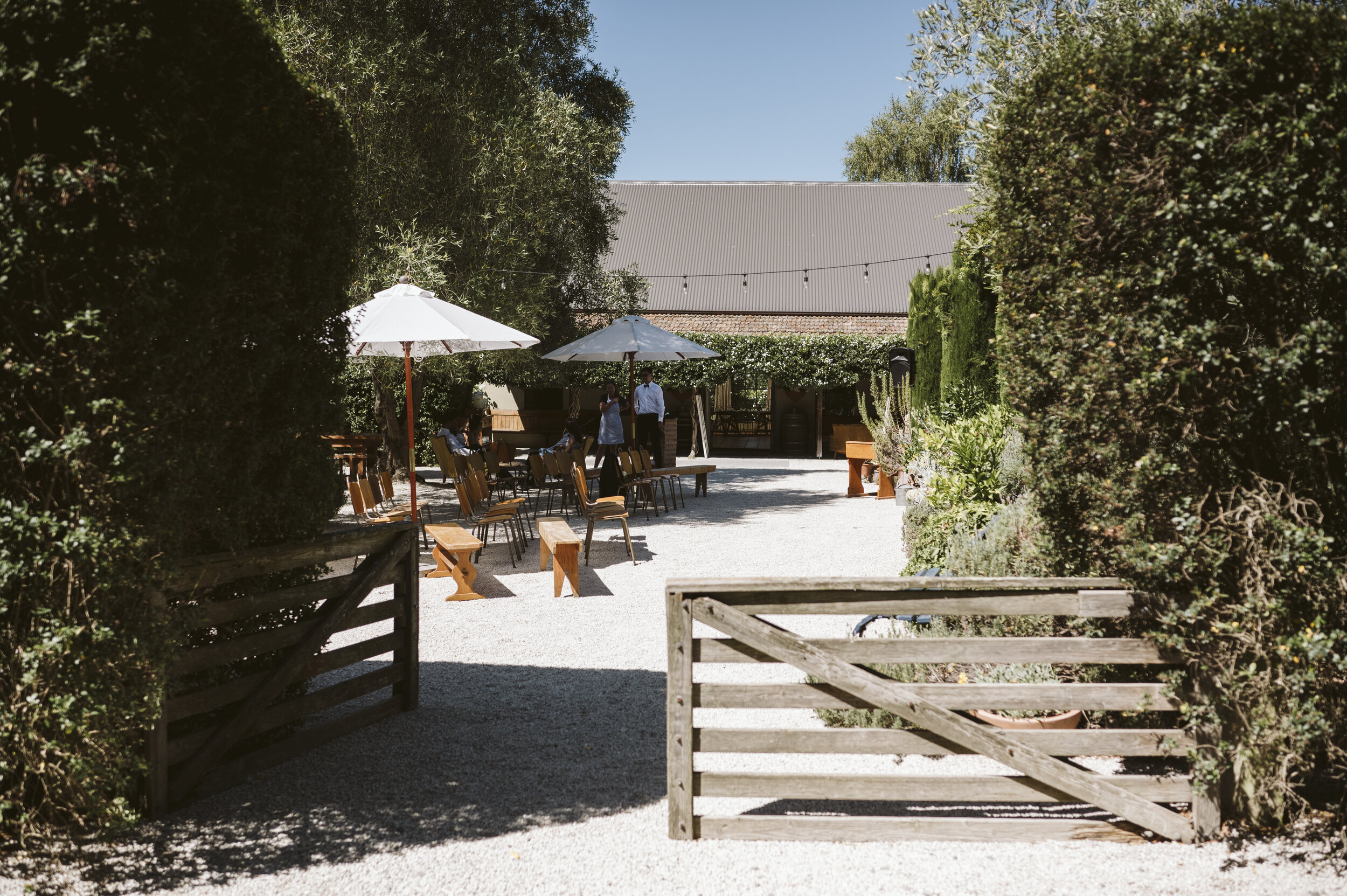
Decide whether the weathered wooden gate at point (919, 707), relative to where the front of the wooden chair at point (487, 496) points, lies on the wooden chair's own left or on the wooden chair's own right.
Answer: on the wooden chair's own right

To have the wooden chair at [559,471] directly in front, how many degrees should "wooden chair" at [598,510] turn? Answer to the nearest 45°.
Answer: approximately 90° to its left

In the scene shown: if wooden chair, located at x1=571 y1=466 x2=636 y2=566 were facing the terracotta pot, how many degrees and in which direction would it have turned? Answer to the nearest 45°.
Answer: approximately 90° to its right

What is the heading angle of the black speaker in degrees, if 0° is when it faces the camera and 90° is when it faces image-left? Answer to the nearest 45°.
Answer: approximately 45°

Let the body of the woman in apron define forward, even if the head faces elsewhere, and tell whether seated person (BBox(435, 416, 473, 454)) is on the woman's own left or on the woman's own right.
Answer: on the woman's own right

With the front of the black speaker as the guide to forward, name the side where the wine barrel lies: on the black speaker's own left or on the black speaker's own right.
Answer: on the black speaker's own right

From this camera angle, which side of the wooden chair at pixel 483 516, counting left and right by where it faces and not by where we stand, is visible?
right

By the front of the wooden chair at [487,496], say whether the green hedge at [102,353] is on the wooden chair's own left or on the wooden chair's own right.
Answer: on the wooden chair's own right

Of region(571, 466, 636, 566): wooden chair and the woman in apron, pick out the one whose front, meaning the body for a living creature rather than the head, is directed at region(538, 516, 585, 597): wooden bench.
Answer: the woman in apron

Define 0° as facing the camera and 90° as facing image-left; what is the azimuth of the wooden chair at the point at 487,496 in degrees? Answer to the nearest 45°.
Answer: approximately 270°
